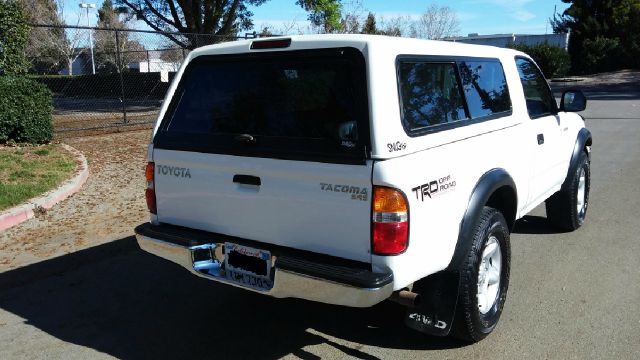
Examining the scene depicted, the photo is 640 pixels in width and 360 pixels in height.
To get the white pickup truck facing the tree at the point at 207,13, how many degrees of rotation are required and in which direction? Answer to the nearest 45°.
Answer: approximately 45° to its left

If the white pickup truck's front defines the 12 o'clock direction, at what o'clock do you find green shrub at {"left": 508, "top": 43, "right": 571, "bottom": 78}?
The green shrub is roughly at 11 o'clock from the white pickup truck.

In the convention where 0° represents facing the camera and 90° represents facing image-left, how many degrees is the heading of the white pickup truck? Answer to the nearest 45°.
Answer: approximately 225°

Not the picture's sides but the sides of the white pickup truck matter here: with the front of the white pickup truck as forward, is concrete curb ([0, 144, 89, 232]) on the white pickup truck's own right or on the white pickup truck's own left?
on the white pickup truck's own left

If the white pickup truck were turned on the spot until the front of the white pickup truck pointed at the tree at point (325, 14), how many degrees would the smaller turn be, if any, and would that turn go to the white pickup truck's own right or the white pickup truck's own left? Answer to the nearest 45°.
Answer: approximately 45° to the white pickup truck's own left

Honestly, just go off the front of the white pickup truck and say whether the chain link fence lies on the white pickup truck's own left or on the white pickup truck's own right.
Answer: on the white pickup truck's own left
